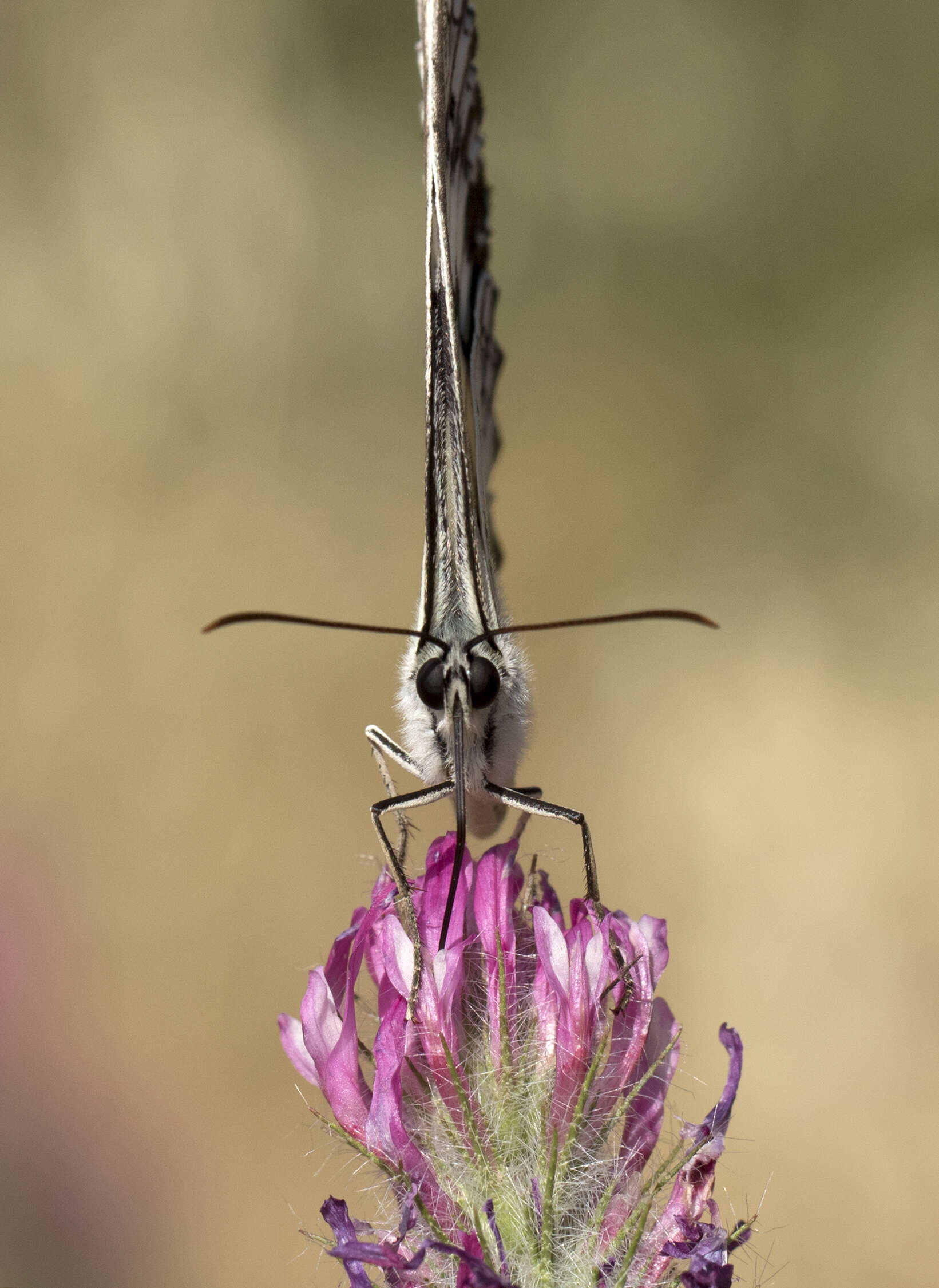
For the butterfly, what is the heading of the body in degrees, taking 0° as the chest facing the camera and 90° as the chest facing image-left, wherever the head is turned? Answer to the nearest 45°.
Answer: approximately 0°
